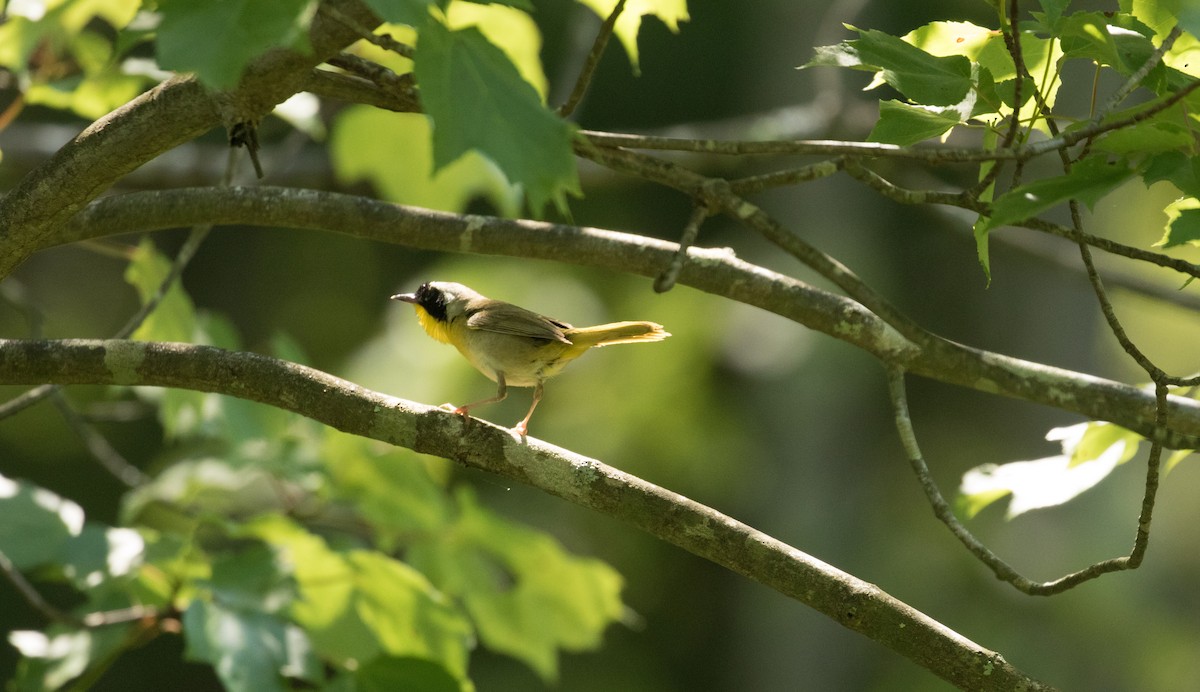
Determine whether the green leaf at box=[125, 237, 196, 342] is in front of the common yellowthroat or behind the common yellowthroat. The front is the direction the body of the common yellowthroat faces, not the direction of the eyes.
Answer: in front

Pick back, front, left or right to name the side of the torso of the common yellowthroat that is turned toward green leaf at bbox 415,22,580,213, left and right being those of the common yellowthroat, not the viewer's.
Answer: left

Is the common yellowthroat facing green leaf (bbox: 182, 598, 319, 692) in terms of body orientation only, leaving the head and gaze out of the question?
no

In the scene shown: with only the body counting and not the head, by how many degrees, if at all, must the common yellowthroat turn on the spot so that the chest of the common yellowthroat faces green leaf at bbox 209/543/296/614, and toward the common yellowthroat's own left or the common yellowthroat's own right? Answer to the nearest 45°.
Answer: approximately 45° to the common yellowthroat's own left

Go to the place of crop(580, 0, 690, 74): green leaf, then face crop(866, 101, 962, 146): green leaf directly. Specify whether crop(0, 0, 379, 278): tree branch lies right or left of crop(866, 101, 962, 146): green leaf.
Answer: right

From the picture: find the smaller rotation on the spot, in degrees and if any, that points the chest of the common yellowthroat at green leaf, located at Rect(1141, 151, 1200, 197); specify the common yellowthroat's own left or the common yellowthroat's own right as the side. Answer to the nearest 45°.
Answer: approximately 135° to the common yellowthroat's own left

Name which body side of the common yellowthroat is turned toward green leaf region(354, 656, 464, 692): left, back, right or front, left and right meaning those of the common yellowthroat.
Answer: left

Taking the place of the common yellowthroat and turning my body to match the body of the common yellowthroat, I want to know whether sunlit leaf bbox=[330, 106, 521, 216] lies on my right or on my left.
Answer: on my right

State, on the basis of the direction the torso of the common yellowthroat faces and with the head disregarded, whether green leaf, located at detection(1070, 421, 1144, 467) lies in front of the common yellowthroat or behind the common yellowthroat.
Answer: behind

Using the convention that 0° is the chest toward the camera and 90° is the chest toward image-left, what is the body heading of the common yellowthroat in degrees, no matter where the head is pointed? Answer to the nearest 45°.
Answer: approximately 90°

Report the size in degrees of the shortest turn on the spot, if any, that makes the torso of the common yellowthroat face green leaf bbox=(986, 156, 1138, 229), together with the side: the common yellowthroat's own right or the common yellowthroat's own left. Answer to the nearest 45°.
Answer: approximately 135° to the common yellowthroat's own left

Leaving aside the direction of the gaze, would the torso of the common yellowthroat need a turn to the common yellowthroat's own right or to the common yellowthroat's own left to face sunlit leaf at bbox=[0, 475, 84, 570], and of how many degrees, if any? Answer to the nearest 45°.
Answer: approximately 45° to the common yellowthroat's own left
